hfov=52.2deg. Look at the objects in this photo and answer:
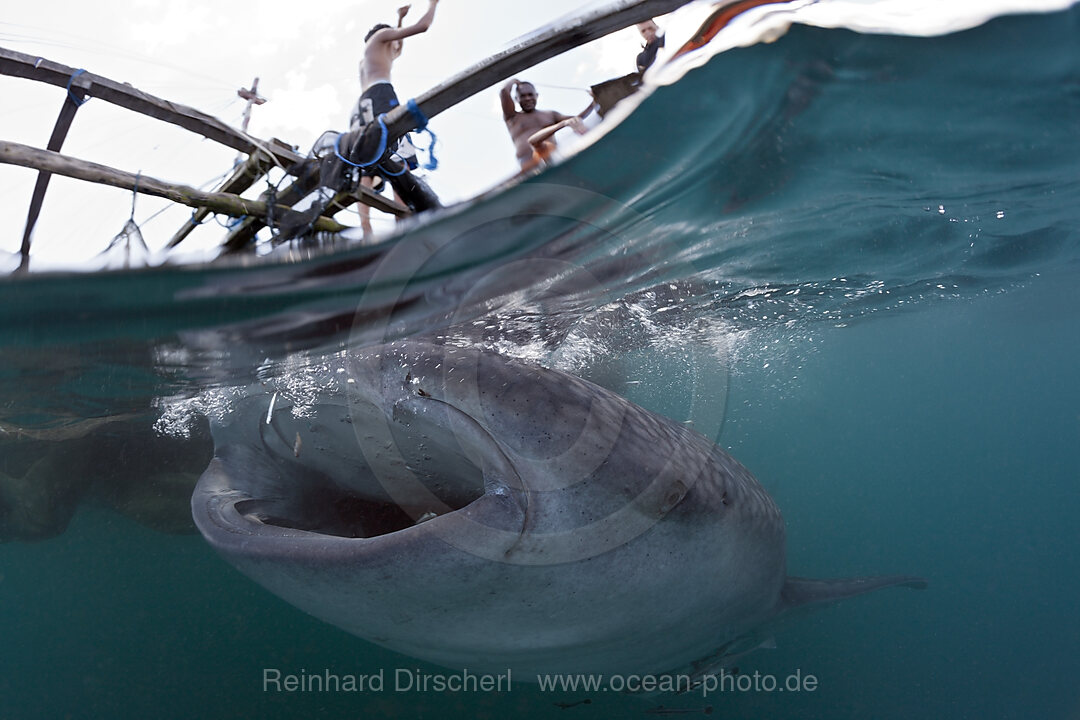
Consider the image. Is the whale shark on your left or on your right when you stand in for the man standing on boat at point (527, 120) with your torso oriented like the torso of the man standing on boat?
on your right

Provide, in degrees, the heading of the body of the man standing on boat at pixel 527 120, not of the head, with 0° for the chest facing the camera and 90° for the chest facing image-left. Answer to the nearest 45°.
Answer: approximately 315°

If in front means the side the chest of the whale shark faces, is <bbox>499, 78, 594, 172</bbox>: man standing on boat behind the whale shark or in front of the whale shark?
behind

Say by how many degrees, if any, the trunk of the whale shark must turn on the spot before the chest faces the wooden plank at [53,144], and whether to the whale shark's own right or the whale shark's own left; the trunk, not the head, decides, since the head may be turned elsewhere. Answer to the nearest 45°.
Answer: approximately 90° to the whale shark's own right

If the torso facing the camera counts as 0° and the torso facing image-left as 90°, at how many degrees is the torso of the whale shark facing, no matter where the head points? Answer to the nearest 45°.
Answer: approximately 45°
